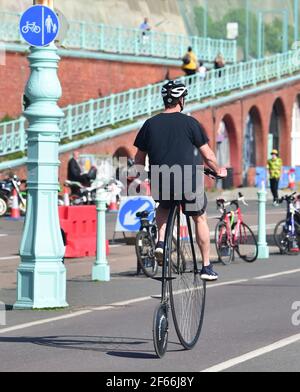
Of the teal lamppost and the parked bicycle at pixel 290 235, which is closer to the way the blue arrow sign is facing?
the teal lamppost

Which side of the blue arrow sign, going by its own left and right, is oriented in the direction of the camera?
front

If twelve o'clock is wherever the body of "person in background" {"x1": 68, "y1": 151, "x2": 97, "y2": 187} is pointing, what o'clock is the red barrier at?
The red barrier is roughly at 3 o'clock from the person in background.

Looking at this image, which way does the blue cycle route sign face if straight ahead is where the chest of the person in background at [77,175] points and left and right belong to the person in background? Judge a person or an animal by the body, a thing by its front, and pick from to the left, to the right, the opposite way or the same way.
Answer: to the right

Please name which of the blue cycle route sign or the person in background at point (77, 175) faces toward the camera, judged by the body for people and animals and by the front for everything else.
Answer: the blue cycle route sign

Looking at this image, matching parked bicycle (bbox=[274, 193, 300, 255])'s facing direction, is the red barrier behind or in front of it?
in front

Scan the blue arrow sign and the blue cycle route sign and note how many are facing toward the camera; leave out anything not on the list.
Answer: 2

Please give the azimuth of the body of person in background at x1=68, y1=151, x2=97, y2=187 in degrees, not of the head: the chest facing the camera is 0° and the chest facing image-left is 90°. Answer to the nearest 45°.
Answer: approximately 270°

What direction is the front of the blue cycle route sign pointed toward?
toward the camera
